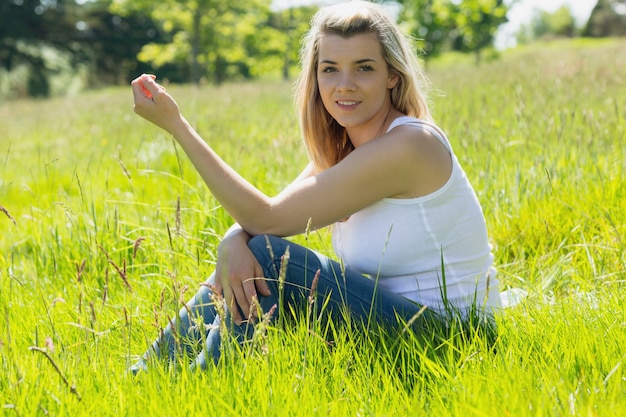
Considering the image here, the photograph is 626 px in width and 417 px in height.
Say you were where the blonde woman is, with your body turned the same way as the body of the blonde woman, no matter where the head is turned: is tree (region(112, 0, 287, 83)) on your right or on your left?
on your right

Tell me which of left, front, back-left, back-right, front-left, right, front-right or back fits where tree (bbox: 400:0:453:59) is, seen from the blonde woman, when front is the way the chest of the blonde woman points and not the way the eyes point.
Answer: right

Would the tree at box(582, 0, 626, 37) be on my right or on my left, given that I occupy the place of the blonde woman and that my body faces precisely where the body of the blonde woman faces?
on my right

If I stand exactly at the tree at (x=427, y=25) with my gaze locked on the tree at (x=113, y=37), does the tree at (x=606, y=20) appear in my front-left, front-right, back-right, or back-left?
back-right

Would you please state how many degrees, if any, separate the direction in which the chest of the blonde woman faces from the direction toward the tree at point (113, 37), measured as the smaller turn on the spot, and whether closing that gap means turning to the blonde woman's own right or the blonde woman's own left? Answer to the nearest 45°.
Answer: approximately 90° to the blonde woman's own right

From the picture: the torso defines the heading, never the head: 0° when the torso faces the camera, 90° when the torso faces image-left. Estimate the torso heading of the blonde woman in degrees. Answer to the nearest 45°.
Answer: approximately 90°
